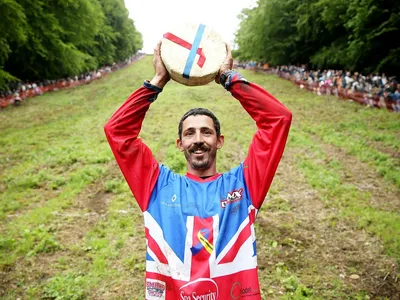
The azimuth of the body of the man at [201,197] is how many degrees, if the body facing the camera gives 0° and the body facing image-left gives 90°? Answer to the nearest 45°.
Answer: approximately 0°
